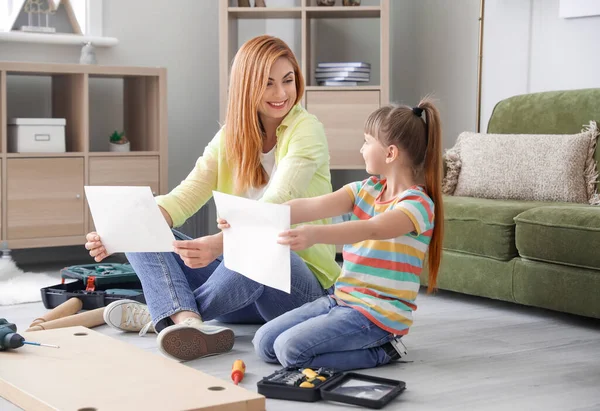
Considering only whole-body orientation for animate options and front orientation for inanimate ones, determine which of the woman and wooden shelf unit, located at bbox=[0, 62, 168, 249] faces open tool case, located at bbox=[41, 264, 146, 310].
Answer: the wooden shelf unit

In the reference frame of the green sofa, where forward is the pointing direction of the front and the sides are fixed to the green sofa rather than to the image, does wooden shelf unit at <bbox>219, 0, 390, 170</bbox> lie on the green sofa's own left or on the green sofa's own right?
on the green sofa's own right

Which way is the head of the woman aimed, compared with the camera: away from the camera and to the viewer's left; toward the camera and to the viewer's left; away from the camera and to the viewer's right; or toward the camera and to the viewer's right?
toward the camera and to the viewer's right

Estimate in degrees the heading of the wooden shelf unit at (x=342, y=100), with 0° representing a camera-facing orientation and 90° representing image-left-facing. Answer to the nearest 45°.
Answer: approximately 0°

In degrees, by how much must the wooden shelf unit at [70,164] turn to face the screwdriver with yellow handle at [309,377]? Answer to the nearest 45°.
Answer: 0° — it already faces it

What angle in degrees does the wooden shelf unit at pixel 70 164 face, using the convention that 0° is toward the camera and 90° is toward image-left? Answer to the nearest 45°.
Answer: approximately 0°

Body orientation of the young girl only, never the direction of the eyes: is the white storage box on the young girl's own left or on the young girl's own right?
on the young girl's own right

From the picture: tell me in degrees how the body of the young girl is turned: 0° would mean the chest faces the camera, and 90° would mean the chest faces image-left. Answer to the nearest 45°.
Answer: approximately 45°

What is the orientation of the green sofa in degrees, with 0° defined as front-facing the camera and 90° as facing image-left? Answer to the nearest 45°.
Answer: approximately 45°

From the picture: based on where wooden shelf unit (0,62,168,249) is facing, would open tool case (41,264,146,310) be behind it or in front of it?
in front
